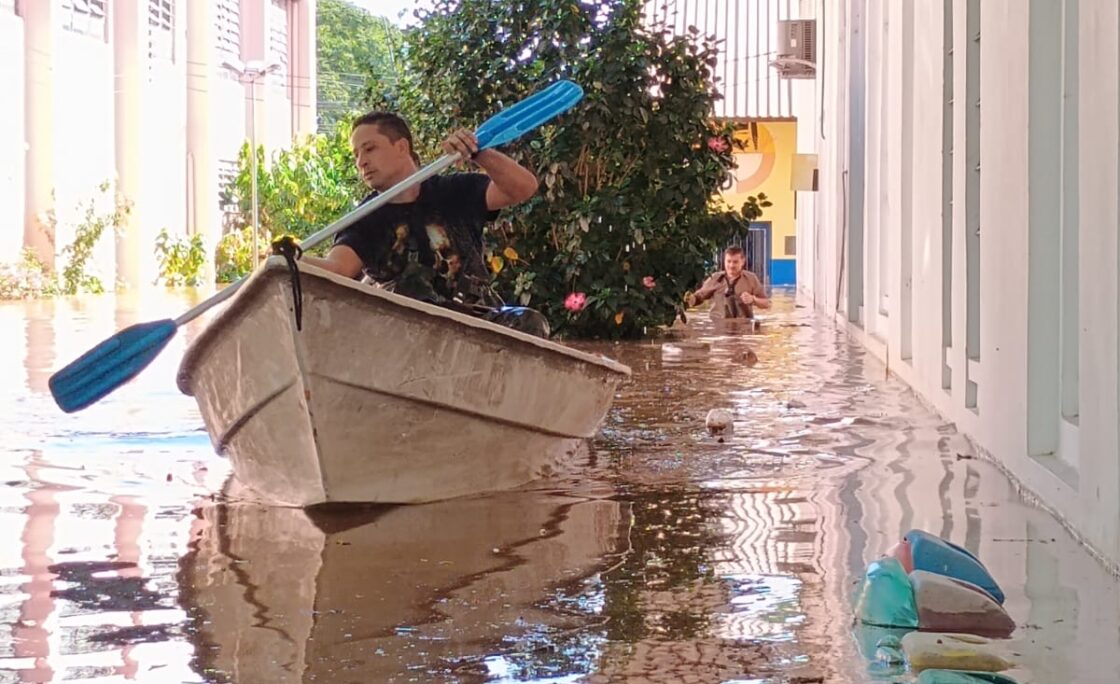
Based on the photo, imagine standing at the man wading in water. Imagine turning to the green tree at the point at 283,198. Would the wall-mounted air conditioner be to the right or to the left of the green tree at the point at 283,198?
right

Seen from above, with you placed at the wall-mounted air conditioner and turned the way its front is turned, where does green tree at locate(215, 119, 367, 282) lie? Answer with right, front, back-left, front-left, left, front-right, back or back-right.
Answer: front-right

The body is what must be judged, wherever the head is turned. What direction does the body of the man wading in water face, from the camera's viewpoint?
toward the camera

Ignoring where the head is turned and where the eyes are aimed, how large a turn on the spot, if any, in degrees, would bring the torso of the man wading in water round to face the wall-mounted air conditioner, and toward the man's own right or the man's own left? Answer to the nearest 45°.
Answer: approximately 180°
